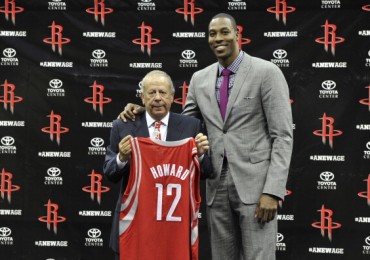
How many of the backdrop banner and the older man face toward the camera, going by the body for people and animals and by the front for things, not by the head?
2

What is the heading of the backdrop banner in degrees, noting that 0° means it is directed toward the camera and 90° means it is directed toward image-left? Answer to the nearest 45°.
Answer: approximately 0°

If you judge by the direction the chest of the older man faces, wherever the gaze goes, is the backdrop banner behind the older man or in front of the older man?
behind

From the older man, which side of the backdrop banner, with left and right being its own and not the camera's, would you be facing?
front
